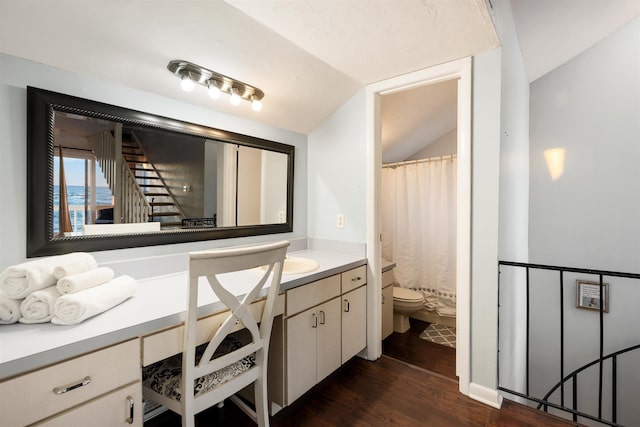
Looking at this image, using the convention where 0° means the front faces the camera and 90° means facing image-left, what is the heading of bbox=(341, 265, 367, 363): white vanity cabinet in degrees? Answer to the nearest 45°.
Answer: approximately 315°

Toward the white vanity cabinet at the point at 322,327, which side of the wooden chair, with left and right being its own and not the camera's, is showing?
right

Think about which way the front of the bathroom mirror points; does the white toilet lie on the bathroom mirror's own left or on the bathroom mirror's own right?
on the bathroom mirror's own left

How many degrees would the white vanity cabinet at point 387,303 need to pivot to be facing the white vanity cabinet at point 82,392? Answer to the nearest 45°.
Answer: approximately 90° to its right

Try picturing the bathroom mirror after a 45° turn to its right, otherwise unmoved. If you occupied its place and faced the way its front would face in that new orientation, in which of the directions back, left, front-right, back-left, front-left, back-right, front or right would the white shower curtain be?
left

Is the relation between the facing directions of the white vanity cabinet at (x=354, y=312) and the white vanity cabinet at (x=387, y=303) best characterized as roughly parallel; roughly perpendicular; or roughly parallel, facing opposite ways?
roughly parallel

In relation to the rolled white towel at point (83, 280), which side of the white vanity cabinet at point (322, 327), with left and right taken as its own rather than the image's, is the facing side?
right

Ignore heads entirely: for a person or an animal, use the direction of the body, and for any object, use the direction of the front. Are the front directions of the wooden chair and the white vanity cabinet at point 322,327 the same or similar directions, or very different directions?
very different directions

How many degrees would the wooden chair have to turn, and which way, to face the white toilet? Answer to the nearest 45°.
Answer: approximately 90° to its right

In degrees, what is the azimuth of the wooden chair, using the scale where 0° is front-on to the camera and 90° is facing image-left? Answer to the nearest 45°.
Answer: approximately 135°

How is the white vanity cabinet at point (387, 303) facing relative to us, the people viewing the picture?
facing the viewer and to the right of the viewer

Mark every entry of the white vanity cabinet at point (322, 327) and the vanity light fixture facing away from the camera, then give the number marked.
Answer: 0

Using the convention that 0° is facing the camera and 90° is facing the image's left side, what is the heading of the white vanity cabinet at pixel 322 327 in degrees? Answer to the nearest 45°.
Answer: approximately 315°

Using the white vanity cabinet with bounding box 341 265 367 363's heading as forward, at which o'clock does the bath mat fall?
The bath mat is roughly at 9 o'clock from the white vanity cabinet.

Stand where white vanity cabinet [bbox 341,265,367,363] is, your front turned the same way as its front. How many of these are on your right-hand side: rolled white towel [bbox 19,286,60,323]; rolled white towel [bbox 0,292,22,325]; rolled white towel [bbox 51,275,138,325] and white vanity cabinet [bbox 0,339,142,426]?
4
